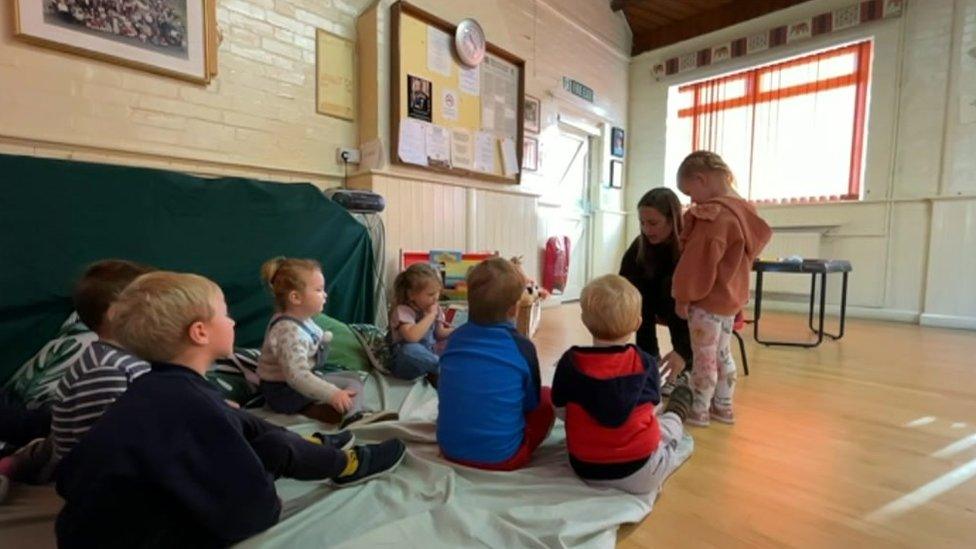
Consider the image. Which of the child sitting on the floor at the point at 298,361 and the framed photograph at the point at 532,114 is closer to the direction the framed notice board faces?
the child sitting on the floor

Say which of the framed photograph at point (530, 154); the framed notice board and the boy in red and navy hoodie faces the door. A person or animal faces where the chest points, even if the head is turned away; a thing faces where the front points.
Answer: the boy in red and navy hoodie

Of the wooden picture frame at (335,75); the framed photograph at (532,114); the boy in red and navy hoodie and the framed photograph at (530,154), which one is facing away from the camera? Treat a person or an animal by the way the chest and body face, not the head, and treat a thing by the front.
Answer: the boy in red and navy hoodie

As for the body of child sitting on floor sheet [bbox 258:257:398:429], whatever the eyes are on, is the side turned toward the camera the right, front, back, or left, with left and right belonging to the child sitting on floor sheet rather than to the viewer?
right

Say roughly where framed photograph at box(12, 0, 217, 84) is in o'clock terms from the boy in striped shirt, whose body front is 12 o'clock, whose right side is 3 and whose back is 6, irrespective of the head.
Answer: The framed photograph is roughly at 11 o'clock from the boy in striped shirt.

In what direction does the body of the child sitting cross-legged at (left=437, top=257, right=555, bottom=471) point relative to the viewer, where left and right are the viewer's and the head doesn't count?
facing away from the viewer and to the right of the viewer

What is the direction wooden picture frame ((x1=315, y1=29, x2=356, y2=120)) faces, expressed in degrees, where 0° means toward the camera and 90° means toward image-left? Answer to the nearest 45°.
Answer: approximately 315°

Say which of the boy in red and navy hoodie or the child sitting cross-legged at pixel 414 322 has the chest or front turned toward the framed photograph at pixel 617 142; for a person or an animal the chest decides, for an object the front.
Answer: the boy in red and navy hoodie

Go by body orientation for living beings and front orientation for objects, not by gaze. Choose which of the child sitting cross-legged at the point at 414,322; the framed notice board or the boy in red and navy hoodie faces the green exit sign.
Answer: the boy in red and navy hoodie

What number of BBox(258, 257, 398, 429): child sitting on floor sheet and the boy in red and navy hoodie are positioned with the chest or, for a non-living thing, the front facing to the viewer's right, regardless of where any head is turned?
1

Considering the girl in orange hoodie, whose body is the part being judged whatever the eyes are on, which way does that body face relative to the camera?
to the viewer's left
